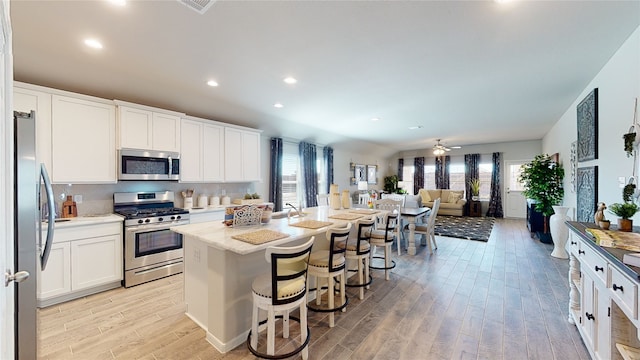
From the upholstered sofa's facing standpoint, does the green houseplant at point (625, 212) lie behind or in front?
in front

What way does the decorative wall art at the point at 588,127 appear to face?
to the viewer's left

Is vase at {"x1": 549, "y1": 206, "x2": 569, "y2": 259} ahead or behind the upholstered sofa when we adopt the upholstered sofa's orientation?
ahead

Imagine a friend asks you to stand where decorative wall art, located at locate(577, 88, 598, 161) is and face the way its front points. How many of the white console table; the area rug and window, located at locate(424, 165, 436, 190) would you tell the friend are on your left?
1

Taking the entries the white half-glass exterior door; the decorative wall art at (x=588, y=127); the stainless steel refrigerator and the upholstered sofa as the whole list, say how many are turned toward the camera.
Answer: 2

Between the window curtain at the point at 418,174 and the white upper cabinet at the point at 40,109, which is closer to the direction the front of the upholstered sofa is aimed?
the white upper cabinet

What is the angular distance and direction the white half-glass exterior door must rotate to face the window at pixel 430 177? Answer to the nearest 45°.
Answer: approximately 90° to its right

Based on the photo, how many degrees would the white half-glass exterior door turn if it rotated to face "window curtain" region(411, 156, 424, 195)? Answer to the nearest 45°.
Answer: approximately 90° to its right

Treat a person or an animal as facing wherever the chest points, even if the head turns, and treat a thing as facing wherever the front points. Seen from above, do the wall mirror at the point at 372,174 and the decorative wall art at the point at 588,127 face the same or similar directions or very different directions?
very different directions

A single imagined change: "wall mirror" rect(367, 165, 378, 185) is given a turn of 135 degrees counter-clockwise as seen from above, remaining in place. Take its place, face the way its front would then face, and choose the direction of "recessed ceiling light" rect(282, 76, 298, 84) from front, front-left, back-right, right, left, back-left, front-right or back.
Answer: back
